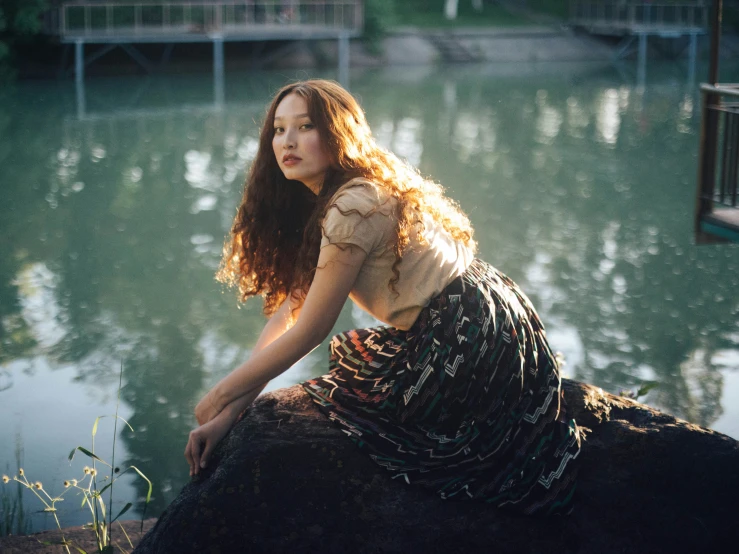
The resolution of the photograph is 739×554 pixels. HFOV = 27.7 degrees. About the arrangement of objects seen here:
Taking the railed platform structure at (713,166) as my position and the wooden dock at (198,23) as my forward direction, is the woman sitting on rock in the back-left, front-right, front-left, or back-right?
back-left

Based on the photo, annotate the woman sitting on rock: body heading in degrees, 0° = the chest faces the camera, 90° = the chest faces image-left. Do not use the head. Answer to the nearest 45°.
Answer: approximately 90°

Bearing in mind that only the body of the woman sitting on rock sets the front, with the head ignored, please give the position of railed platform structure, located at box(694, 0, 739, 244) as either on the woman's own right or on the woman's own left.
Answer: on the woman's own right

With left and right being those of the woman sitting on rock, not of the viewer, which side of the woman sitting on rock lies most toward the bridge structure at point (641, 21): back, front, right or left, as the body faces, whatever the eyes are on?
right

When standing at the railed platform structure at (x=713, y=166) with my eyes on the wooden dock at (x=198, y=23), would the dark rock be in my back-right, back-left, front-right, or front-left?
back-left

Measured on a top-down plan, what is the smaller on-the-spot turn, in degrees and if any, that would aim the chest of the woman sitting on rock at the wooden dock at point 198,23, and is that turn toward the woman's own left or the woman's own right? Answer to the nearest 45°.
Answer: approximately 90° to the woman's own right
